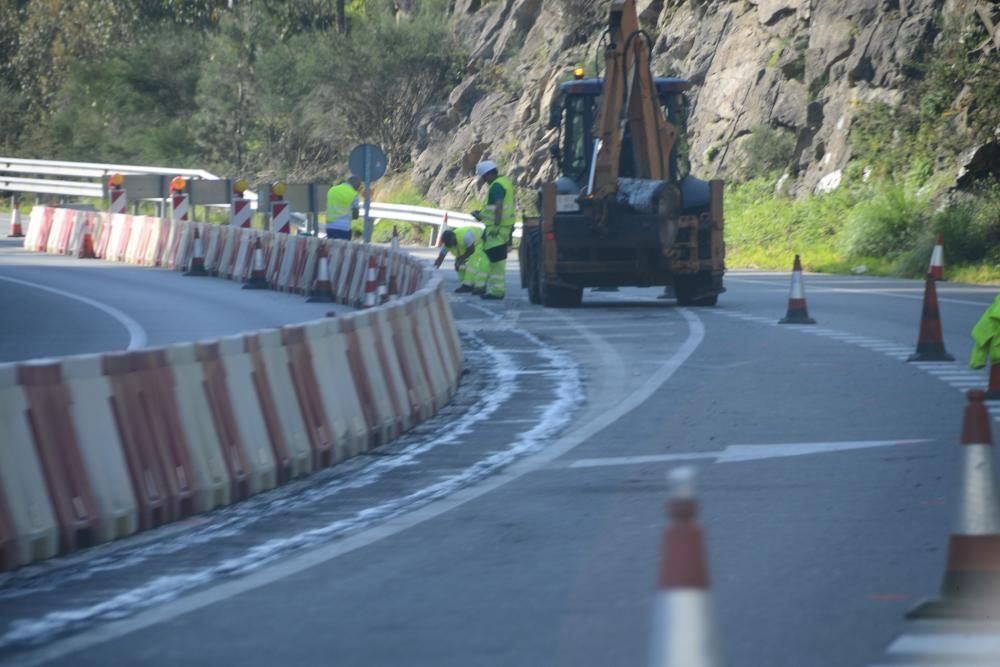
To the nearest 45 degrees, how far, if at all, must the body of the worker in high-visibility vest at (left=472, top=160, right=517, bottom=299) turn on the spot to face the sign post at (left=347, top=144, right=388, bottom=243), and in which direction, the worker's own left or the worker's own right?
approximately 45° to the worker's own right

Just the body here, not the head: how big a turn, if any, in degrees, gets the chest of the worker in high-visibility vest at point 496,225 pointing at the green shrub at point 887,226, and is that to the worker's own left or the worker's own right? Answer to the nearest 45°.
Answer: approximately 135° to the worker's own right

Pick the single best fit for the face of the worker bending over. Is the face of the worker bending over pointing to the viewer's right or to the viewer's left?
to the viewer's left

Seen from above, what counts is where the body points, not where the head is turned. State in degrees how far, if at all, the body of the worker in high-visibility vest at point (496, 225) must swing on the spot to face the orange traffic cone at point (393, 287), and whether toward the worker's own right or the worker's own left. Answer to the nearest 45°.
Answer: approximately 45° to the worker's own left

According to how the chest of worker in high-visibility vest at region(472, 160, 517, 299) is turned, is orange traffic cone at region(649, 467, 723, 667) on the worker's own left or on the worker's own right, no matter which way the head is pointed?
on the worker's own left

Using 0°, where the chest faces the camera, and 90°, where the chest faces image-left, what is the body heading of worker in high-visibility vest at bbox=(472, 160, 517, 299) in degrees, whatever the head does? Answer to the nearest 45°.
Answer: approximately 90°

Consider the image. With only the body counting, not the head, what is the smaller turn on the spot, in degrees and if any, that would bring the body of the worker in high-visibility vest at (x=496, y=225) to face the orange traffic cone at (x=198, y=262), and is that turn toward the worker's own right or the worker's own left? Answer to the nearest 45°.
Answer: approximately 45° to the worker's own right
